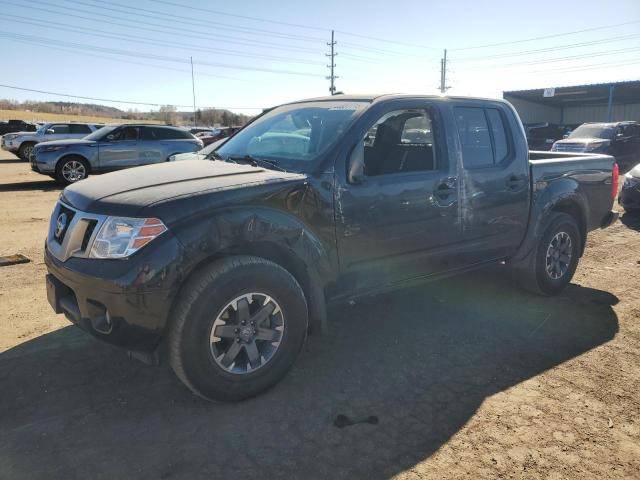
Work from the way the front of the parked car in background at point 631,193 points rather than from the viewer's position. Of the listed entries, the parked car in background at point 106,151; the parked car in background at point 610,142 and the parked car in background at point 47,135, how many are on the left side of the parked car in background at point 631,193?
0

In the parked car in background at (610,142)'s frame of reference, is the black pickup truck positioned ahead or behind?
ahead

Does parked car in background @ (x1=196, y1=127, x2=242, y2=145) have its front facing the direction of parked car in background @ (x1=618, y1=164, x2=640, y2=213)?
no

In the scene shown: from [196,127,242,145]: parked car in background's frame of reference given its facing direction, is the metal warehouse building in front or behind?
behind

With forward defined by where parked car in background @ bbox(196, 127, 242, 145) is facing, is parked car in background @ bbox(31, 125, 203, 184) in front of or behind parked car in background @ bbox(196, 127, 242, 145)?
in front

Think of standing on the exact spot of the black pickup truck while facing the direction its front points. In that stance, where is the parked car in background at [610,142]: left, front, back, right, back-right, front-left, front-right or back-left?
back

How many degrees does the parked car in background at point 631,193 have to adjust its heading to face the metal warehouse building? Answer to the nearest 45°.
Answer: approximately 135° to its right

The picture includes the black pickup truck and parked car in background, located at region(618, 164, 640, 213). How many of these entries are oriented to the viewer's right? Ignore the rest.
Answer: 0

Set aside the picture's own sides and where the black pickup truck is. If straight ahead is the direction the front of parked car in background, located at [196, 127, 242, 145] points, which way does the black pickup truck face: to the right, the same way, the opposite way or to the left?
the same way

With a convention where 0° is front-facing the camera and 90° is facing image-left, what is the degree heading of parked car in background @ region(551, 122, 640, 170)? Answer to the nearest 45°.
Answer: approximately 45°

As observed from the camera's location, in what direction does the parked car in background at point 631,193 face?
facing the viewer and to the left of the viewer

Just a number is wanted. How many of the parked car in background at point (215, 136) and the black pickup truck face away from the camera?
0

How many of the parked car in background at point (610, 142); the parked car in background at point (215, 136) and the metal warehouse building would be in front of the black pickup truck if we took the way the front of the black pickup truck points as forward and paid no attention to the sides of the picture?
0

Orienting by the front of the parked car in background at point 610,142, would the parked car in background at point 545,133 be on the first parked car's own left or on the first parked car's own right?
on the first parked car's own right

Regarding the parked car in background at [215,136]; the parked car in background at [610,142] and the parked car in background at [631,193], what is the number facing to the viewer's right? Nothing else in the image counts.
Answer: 0
